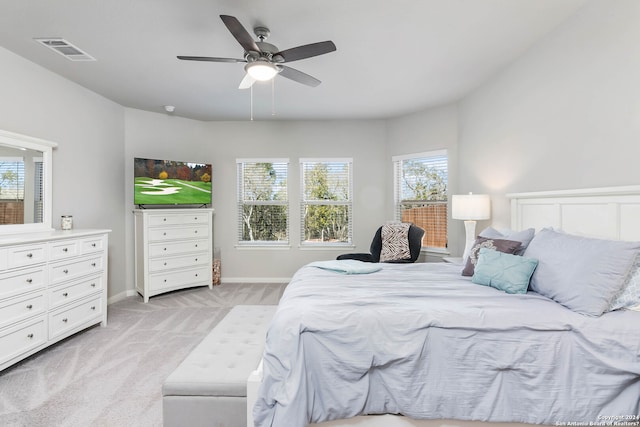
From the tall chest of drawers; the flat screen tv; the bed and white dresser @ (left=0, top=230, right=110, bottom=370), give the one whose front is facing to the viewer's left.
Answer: the bed

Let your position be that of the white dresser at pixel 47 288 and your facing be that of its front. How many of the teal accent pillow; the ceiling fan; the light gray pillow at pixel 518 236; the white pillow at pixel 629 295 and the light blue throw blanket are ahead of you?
5

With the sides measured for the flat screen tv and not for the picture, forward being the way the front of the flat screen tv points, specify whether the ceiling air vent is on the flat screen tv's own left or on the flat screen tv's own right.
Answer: on the flat screen tv's own right

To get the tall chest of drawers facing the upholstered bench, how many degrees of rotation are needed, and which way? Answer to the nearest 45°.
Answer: approximately 45° to its right

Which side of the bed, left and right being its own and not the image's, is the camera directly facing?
left

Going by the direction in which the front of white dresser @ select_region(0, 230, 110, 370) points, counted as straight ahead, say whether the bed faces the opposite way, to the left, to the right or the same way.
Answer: the opposite way

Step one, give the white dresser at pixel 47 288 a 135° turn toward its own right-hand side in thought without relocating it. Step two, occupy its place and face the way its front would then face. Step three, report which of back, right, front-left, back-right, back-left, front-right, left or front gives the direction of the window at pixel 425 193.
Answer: back

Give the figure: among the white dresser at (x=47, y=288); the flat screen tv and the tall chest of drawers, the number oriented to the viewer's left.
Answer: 0

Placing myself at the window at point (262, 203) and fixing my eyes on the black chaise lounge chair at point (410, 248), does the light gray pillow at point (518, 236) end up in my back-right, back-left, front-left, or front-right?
front-right

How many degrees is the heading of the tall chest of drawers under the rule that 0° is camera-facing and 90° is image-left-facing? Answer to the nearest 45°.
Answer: approximately 315°

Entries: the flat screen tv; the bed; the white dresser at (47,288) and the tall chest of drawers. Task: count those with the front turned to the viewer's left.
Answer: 1

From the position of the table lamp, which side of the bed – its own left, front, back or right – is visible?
right

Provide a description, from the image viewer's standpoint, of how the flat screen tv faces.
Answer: facing the viewer and to the right of the viewer

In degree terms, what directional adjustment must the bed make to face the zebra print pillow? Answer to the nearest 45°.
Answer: approximately 90° to its right

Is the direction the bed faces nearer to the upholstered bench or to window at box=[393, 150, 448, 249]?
the upholstered bench

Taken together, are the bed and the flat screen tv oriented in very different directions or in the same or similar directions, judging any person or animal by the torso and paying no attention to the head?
very different directions

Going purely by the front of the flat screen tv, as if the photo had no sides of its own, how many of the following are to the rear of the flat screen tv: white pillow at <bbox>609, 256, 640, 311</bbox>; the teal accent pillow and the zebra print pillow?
0
